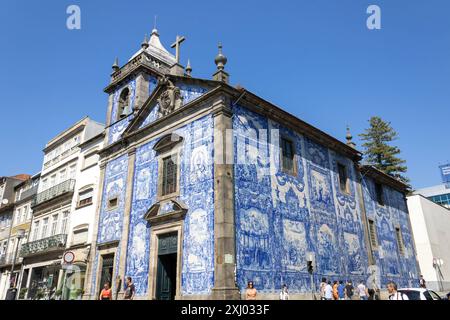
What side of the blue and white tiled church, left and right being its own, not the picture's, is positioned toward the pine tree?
back

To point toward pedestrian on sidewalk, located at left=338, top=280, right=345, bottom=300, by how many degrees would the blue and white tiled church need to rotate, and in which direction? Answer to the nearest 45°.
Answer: approximately 90° to its left

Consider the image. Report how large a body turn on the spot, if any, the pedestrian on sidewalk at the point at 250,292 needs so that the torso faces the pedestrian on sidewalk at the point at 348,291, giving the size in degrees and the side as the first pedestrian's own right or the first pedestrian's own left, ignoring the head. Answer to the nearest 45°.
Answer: approximately 135° to the first pedestrian's own left

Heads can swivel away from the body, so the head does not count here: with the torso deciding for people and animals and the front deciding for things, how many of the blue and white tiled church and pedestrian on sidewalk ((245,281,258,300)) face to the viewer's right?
0

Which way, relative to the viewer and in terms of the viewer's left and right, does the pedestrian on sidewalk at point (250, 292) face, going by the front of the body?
facing the viewer

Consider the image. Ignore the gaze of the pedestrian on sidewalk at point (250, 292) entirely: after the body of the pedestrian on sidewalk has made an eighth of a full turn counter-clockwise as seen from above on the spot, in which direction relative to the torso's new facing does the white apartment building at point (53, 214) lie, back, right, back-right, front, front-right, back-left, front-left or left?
back

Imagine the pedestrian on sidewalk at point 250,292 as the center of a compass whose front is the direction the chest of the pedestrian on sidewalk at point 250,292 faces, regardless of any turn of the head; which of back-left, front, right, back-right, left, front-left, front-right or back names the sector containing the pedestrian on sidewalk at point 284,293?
back-left

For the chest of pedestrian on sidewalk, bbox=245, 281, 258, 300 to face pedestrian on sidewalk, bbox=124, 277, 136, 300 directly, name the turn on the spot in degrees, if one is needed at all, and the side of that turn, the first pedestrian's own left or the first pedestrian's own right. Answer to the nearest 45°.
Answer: approximately 135° to the first pedestrian's own right

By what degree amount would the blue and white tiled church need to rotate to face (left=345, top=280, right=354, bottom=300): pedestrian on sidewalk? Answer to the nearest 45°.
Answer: approximately 90° to its left

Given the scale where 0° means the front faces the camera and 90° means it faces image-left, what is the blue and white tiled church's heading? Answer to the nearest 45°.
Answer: approximately 45°
